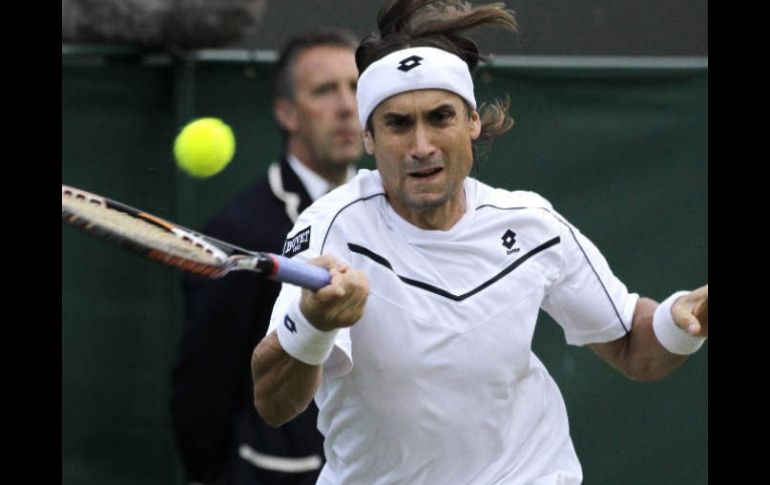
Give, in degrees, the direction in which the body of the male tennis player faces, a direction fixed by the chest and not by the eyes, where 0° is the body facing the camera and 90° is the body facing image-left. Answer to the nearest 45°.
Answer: approximately 0°
